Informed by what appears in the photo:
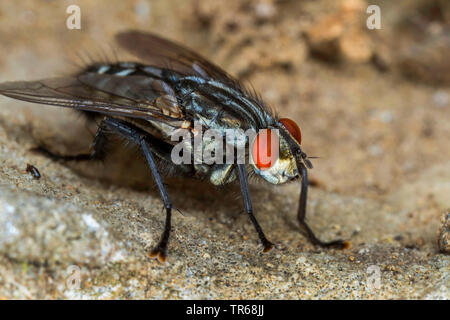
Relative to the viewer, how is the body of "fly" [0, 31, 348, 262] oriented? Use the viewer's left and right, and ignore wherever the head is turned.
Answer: facing the viewer and to the right of the viewer
